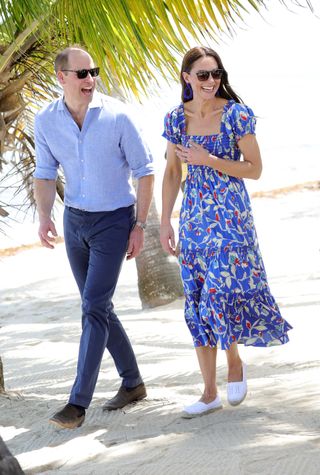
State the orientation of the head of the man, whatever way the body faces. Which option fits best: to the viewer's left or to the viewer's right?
to the viewer's right

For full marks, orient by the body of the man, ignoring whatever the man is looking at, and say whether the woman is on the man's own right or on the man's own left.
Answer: on the man's own left

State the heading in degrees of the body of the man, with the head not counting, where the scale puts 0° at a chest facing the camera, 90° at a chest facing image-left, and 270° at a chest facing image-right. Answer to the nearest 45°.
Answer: approximately 45°
